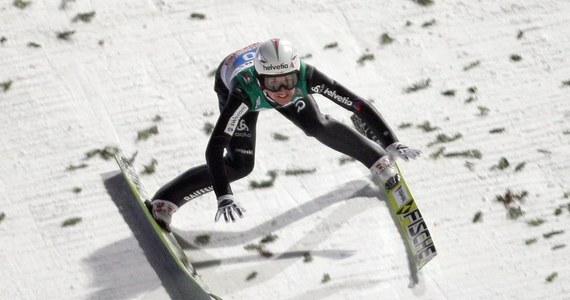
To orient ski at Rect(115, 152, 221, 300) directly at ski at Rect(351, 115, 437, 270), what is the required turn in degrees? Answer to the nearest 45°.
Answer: approximately 45° to its left

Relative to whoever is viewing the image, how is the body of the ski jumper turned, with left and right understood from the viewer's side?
facing the viewer and to the right of the viewer

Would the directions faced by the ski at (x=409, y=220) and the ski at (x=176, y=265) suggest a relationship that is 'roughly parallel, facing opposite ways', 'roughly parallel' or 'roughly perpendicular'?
roughly parallel

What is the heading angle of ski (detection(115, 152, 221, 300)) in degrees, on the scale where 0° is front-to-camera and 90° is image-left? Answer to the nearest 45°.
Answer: approximately 315°

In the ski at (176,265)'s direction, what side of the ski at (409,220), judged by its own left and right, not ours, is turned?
right
